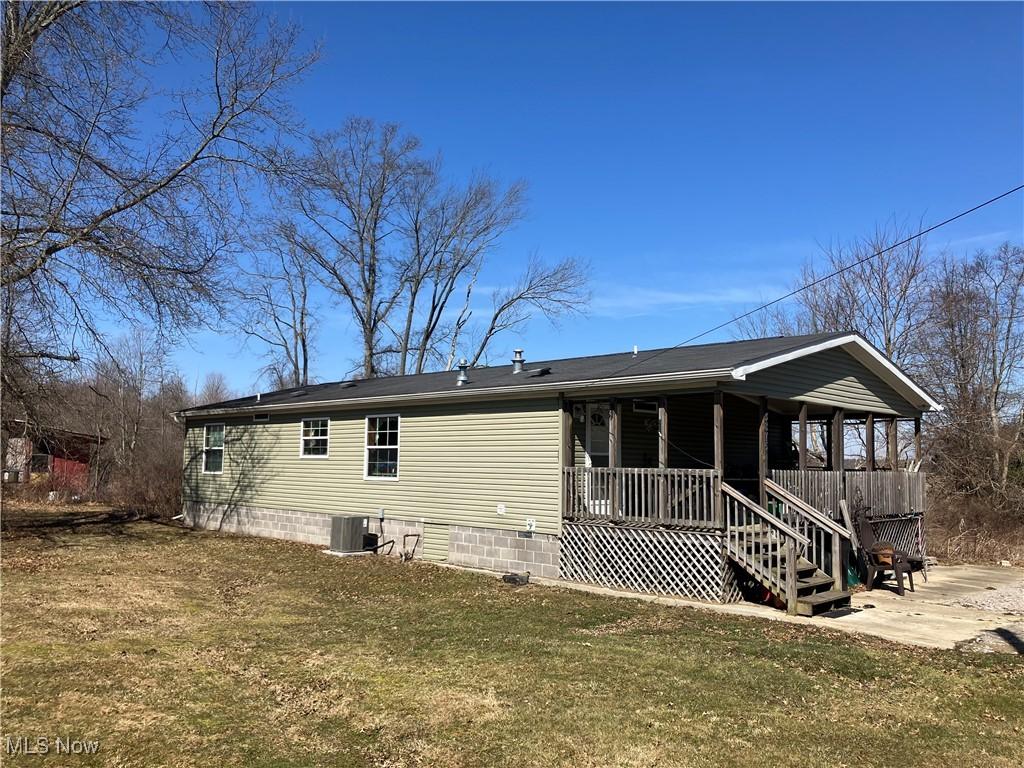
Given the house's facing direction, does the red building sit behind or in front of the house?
behind

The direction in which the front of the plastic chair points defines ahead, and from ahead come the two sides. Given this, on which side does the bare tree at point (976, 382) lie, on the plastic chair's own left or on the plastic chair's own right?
on the plastic chair's own left

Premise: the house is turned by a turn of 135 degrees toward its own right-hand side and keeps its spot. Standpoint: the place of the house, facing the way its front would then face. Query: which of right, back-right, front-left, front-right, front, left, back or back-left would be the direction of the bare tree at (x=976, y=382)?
back-right
